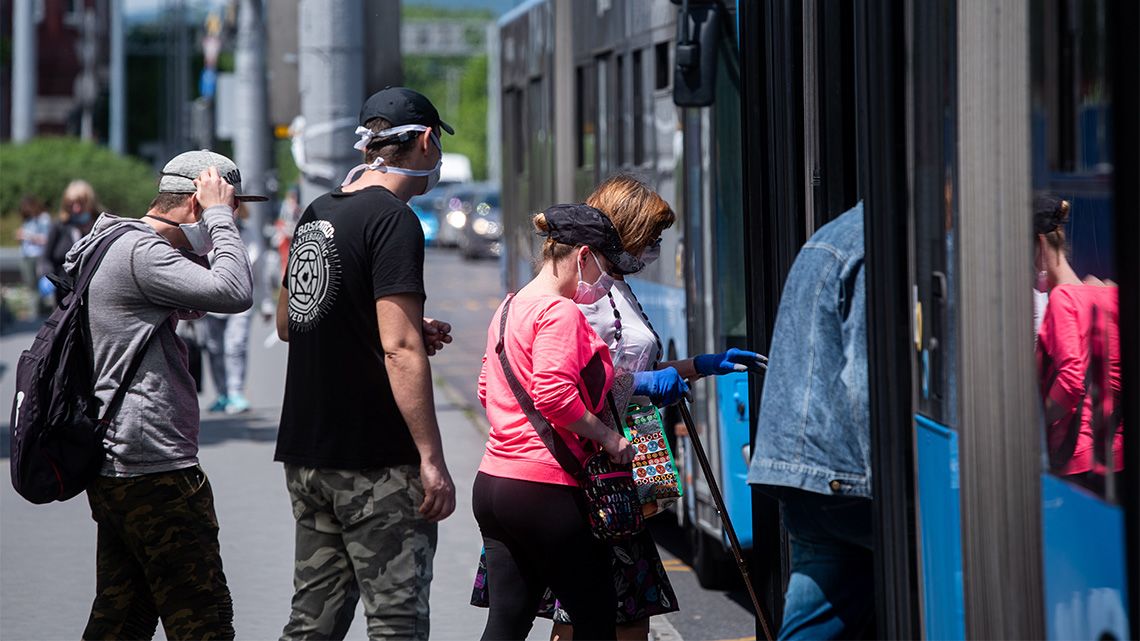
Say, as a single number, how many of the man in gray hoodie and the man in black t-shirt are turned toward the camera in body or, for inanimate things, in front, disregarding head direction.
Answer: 0

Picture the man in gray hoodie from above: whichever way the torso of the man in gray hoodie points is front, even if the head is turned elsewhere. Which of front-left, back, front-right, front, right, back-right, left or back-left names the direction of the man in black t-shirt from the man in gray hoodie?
front-right

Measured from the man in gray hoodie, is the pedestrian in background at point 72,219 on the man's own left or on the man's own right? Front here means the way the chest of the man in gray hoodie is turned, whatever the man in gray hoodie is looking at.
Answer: on the man's own left

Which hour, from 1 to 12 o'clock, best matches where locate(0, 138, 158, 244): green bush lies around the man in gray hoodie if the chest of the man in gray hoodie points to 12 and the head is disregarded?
The green bush is roughly at 9 o'clock from the man in gray hoodie.

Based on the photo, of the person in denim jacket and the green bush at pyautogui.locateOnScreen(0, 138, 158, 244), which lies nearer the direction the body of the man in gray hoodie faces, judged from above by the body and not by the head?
the person in denim jacket

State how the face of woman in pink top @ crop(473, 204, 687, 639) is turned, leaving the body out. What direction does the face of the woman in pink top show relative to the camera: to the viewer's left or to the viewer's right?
to the viewer's right

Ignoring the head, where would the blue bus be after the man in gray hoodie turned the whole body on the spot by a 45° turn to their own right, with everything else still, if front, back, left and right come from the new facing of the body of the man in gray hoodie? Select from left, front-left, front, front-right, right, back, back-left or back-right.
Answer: front

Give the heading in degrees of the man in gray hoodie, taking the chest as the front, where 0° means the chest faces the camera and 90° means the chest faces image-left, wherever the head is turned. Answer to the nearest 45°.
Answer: approximately 270°

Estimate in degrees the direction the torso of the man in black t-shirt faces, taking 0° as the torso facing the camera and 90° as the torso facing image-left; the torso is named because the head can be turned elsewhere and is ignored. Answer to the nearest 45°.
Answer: approximately 225°

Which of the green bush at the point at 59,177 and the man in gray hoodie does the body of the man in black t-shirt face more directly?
the green bush

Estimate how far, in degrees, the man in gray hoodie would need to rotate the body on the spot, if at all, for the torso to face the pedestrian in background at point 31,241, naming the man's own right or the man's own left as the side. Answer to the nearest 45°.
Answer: approximately 90° to the man's own left

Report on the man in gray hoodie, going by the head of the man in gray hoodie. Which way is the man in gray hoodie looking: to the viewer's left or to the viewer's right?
to the viewer's right

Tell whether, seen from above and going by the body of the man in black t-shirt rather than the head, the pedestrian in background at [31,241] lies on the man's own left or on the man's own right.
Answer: on the man's own left

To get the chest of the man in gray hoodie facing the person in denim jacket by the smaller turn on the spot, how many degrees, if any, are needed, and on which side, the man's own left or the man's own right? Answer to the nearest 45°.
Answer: approximately 45° to the man's own right

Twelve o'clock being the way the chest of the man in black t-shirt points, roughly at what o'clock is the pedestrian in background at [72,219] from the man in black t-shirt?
The pedestrian in background is roughly at 10 o'clock from the man in black t-shirt.

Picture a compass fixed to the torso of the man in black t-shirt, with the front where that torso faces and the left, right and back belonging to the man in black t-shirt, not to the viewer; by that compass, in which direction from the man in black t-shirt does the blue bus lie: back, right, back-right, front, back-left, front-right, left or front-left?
right

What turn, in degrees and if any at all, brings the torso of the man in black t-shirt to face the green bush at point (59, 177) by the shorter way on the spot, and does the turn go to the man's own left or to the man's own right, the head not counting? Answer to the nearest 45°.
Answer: approximately 45° to the man's own left
